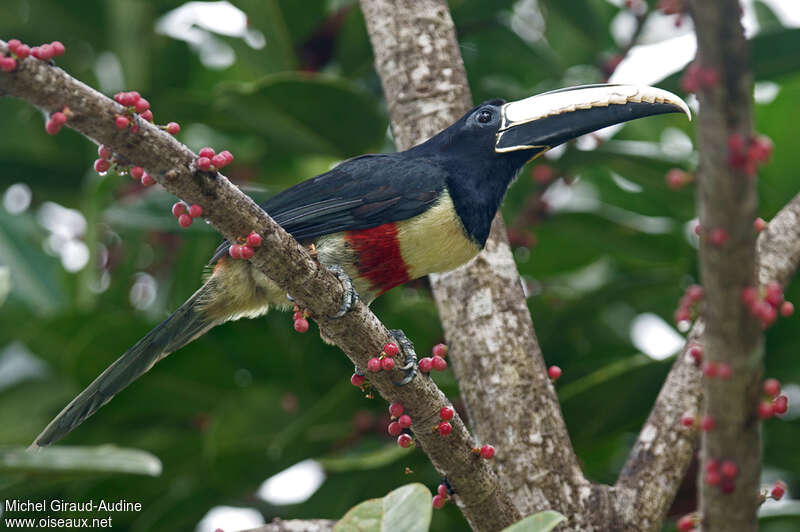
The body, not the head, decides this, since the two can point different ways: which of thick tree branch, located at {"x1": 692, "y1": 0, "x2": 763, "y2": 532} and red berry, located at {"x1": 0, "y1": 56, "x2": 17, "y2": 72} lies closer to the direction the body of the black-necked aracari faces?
the thick tree branch

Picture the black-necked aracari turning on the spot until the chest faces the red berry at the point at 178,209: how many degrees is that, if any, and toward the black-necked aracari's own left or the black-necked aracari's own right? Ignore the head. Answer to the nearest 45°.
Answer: approximately 135° to the black-necked aracari's own right

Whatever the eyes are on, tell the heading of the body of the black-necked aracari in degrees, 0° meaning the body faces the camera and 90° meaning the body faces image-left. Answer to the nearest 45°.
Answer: approximately 270°

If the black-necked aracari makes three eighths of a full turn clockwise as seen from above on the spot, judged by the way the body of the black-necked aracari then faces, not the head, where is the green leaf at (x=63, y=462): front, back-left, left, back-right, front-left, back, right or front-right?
front

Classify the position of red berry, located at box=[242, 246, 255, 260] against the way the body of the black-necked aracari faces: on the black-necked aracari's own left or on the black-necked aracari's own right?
on the black-necked aracari's own right
